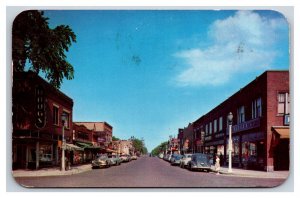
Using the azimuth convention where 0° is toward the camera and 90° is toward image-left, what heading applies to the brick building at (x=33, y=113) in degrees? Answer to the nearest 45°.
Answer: approximately 315°

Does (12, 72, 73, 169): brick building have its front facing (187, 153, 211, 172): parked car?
no

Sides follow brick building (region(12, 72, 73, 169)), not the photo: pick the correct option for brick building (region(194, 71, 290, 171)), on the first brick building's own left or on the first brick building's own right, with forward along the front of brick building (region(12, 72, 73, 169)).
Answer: on the first brick building's own left

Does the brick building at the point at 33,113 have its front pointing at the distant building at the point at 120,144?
no

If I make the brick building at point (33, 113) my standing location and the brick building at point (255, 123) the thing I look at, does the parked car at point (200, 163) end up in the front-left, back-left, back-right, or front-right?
front-left
